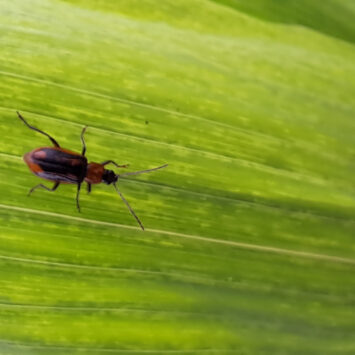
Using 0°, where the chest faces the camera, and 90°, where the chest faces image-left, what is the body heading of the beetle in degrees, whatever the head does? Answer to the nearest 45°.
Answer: approximately 270°
